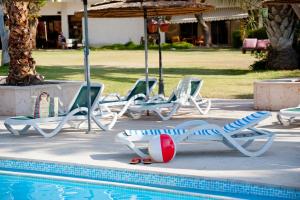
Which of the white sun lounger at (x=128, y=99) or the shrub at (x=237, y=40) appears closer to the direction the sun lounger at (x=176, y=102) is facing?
the white sun lounger

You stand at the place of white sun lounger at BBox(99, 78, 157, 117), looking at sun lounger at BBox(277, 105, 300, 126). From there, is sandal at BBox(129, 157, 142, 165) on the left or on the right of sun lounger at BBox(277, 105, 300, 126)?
right

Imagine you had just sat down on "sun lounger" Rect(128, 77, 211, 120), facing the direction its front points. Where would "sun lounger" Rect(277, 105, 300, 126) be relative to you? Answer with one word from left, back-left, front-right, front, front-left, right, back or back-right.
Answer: back-left

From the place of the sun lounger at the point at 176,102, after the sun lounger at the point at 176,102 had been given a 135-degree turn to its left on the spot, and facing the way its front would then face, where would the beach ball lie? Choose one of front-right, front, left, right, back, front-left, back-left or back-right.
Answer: front-right

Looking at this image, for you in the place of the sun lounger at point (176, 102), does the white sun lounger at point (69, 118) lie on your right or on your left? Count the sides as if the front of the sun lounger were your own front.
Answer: on your left

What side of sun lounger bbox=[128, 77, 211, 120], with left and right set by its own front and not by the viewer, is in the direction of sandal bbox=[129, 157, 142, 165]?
left

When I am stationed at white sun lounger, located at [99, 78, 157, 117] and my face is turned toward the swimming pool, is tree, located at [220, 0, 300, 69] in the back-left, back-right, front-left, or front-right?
back-left

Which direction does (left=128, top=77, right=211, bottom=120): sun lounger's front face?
to the viewer's left

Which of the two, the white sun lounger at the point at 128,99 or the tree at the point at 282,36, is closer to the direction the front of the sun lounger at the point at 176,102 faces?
the white sun lounger

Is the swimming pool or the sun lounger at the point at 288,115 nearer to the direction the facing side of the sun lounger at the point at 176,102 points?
the swimming pool

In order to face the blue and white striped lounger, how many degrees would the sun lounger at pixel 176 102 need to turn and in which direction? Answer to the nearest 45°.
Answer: approximately 90° to its left

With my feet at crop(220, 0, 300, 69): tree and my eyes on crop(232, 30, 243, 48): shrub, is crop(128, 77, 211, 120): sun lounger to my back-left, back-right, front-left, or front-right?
back-left

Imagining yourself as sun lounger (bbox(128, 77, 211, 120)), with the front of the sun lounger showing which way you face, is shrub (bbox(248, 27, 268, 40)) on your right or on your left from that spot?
on your right
